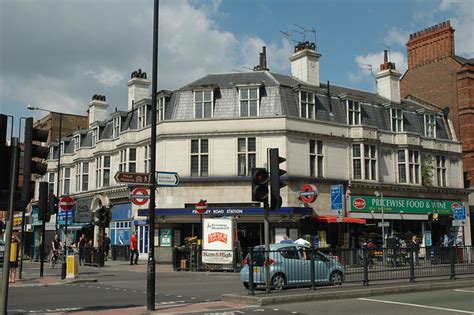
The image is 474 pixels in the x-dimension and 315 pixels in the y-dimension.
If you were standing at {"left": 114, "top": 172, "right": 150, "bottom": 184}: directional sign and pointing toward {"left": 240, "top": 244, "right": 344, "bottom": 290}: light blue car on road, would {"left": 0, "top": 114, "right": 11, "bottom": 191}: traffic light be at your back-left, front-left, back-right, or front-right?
back-right

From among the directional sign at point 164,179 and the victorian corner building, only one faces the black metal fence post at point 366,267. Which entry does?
the victorian corner building

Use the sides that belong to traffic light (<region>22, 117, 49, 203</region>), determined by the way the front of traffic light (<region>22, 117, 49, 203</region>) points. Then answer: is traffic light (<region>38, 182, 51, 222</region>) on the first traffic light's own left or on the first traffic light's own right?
on the first traffic light's own left

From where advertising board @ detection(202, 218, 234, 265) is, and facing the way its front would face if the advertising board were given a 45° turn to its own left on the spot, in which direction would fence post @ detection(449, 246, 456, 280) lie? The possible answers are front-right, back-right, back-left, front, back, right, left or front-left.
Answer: front

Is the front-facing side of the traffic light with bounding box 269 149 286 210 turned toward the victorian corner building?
no

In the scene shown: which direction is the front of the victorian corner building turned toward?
toward the camera

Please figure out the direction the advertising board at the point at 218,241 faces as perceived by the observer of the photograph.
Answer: facing the viewer

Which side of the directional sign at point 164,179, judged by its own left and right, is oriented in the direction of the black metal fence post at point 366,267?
left

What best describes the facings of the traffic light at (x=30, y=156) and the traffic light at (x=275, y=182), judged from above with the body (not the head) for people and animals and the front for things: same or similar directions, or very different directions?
same or similar directions

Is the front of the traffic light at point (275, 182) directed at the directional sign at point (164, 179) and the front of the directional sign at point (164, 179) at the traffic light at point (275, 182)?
no

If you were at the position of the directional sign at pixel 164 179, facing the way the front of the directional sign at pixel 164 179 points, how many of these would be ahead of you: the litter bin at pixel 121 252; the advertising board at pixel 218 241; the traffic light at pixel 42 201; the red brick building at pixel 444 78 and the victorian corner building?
0

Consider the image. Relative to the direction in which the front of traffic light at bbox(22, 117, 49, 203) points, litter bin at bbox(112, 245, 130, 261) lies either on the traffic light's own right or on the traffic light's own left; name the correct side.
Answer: on the traffic light's own left
